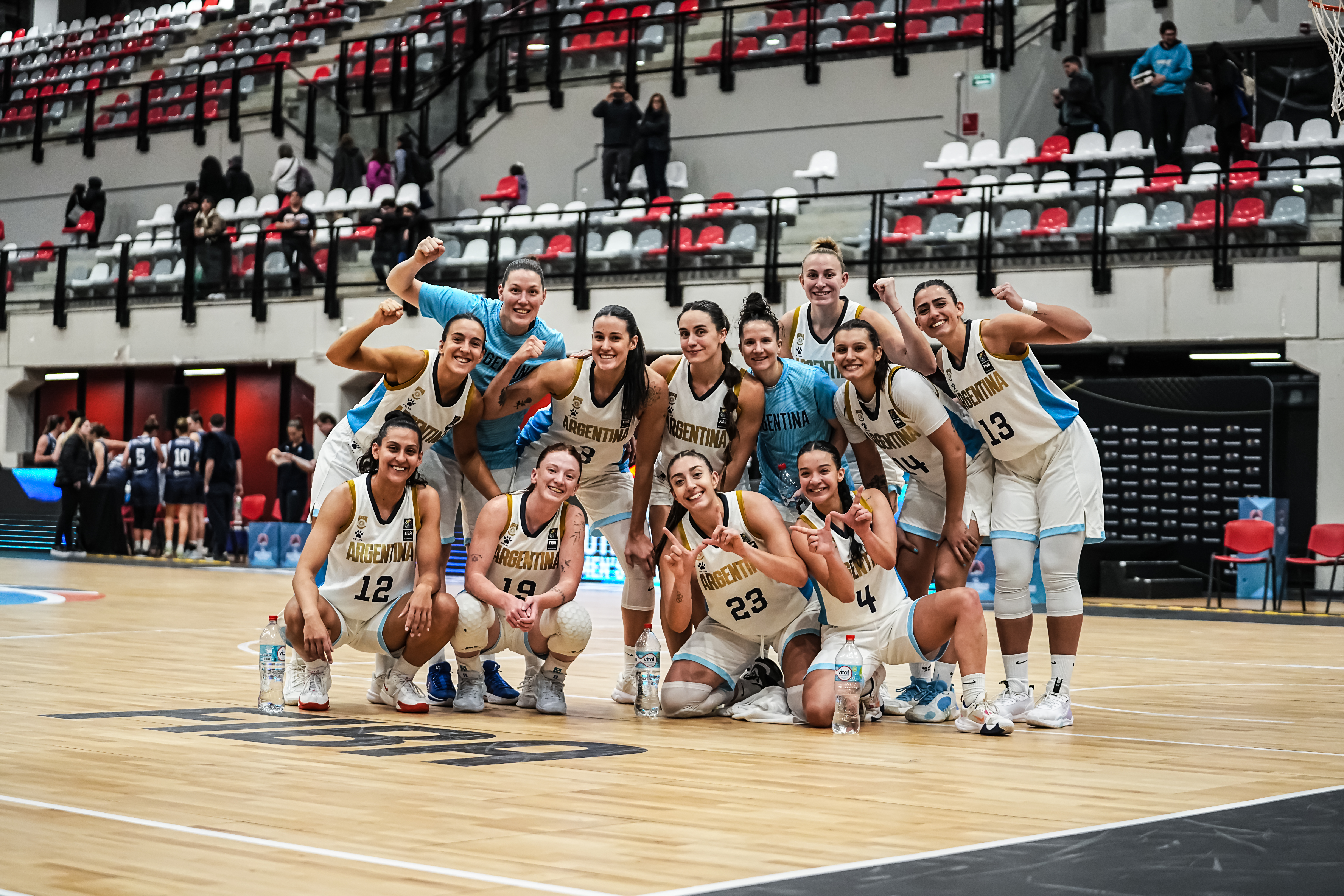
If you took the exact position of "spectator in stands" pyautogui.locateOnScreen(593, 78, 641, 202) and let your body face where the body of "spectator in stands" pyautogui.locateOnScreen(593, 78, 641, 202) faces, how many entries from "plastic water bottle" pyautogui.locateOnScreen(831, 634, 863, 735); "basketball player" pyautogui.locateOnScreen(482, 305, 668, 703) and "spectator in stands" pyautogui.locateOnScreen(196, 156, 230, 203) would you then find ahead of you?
2

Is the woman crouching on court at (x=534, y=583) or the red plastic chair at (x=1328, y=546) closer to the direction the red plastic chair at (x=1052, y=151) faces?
the woman crouching on court

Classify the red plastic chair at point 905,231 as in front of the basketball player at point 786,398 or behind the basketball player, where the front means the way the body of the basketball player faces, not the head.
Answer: behind

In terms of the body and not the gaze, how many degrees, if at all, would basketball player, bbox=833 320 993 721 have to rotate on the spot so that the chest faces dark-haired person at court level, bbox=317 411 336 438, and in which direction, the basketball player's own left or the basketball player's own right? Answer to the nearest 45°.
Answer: approximately 90° to the basketball player's own right

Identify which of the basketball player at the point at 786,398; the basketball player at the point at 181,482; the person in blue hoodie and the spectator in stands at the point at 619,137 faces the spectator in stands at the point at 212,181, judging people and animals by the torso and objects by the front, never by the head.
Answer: the basketball player at the point at 181,482

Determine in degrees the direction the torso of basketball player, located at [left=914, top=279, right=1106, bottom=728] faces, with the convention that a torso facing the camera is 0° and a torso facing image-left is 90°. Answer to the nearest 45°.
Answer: approximately 45°

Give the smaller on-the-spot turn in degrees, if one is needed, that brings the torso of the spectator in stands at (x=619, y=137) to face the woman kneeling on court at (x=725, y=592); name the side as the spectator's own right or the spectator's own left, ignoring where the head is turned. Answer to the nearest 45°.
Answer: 0° — they already face them
